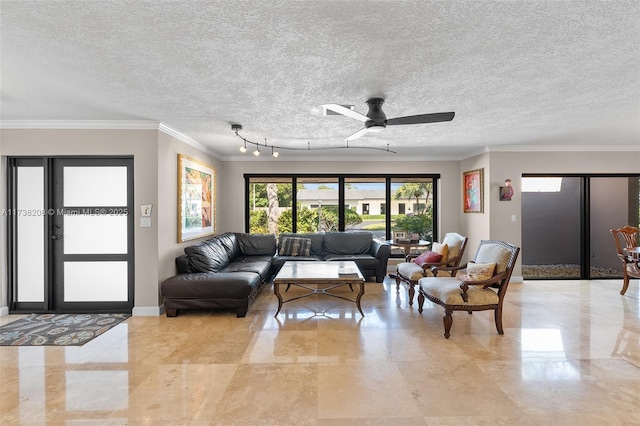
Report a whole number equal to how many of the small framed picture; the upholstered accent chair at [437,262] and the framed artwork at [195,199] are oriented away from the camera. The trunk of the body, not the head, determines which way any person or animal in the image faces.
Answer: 0

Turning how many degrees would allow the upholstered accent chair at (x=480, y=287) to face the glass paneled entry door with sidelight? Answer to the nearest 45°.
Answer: approximately 45° to its right

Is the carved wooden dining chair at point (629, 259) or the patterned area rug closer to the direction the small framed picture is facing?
the patterned area rug

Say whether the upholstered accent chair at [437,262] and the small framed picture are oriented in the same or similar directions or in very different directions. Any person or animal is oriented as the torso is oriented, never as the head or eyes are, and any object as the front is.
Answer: same or similar directions

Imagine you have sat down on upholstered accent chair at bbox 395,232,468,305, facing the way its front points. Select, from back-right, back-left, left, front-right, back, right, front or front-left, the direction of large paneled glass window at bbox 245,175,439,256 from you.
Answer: right

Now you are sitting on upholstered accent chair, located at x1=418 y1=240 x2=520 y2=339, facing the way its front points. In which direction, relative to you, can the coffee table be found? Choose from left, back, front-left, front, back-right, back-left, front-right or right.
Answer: front-right

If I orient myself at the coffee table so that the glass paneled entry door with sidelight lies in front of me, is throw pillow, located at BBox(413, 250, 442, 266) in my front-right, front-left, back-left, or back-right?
back-right

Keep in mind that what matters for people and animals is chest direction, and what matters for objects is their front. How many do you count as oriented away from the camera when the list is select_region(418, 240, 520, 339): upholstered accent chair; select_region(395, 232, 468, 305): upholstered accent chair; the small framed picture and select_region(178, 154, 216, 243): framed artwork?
0

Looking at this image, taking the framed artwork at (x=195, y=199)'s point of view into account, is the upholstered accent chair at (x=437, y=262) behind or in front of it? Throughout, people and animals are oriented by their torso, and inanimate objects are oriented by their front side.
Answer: in front

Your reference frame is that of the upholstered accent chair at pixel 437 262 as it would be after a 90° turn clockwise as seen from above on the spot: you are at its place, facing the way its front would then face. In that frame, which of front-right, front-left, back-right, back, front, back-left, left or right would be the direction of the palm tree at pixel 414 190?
front-right

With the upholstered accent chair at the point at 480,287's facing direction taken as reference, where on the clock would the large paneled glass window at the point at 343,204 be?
The large paneled glass window is roughly at 3 o'clock from the upholstered accent chair.

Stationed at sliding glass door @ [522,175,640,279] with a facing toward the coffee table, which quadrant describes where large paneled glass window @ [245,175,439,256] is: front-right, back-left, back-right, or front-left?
front-right

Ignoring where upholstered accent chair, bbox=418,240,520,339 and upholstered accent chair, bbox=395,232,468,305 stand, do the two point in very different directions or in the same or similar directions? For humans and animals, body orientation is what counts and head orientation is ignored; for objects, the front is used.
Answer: same or similar directions

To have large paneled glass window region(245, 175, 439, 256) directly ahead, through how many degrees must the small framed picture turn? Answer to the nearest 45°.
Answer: approximately 45° to its right

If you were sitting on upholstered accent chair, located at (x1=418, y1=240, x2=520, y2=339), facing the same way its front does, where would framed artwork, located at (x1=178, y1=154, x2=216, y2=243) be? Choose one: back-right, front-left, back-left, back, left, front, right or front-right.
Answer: front-right

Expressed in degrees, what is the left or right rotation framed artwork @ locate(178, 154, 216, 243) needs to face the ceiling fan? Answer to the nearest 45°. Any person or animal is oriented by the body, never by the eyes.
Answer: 0° — it already faces it

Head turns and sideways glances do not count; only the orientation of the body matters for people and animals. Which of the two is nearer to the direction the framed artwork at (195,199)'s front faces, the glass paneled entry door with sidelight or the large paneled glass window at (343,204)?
the large paneled glass window

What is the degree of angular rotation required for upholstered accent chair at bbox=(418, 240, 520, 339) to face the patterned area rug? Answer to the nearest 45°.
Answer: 0° — it already faces it

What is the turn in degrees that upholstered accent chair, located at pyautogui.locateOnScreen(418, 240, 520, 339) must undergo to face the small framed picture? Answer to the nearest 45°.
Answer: approximately 135° to its right

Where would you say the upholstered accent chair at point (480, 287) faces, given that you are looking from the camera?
facing the viewer and to the left of the viewer
